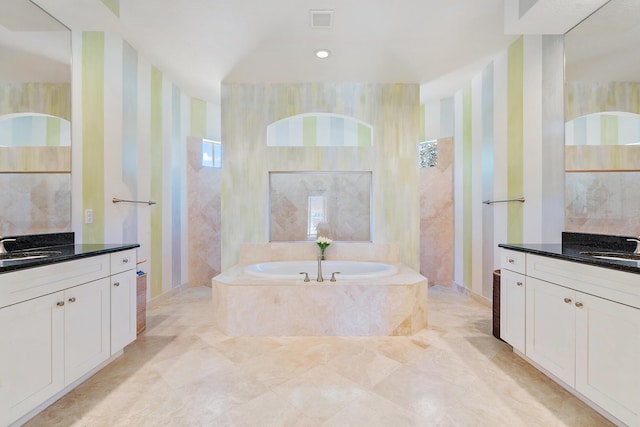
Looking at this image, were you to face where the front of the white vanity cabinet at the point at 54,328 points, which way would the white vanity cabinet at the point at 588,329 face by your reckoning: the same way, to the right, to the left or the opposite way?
the opposite way

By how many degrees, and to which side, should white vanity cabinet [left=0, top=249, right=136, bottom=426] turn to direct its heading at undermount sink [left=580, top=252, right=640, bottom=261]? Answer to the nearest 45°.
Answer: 0° — it already faces it

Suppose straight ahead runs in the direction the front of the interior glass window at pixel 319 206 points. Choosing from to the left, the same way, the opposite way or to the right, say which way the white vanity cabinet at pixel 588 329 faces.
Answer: to the right

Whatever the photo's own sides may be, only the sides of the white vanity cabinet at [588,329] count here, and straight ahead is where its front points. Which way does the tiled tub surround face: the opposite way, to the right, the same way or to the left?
to the left

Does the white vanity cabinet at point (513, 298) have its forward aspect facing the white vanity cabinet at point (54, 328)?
yes

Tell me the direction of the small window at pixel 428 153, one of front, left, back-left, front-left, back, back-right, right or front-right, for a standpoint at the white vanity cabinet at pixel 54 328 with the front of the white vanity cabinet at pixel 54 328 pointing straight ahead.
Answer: front-left

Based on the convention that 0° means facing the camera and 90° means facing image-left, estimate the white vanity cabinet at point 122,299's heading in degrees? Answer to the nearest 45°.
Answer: approximately 315°

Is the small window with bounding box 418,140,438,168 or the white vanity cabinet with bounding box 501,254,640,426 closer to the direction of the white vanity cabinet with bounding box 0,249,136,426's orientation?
the white vanity cabinet

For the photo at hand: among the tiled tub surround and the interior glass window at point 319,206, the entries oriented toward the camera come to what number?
2

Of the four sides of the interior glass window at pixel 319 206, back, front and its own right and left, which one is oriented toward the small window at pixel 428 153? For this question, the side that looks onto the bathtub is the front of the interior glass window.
left
